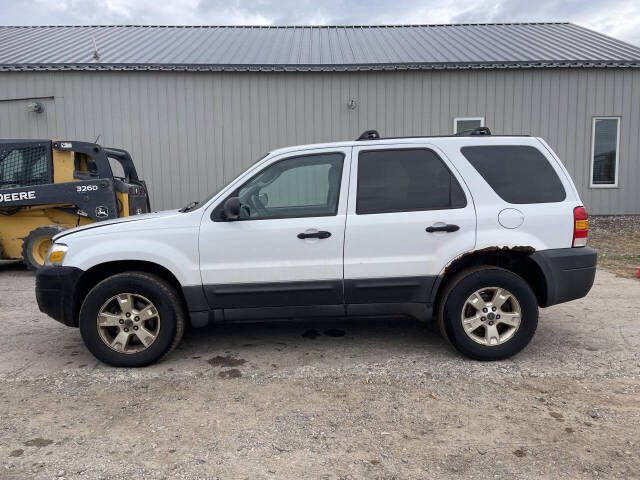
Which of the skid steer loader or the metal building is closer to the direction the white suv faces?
the skid steer loader

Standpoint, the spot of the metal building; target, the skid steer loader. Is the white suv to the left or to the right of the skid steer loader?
left

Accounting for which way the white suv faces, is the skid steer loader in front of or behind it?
in front

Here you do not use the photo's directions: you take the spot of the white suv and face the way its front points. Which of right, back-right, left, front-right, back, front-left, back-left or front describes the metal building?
right

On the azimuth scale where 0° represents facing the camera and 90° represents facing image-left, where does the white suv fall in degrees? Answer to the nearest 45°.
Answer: approximately 90°
